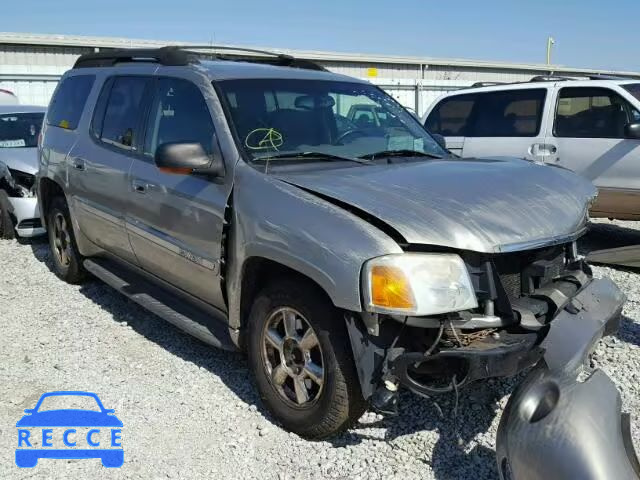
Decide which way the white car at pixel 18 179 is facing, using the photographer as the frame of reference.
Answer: facing the viewer and to the right of the viewer

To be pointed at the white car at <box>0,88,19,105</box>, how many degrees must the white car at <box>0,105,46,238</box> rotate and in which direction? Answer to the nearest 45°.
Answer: approximately 135° to its left

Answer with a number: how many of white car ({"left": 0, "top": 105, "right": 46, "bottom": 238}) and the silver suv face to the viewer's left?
0

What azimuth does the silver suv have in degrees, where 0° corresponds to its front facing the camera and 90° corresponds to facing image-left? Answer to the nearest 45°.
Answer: approximately 315°

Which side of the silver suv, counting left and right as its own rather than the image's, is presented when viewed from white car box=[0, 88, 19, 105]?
back

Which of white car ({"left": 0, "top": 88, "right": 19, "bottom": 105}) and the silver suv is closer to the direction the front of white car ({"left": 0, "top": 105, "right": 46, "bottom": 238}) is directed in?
the silver suv

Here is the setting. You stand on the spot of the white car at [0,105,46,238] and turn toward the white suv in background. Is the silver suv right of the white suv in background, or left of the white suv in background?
right

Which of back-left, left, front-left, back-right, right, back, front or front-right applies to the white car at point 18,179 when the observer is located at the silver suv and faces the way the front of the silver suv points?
back

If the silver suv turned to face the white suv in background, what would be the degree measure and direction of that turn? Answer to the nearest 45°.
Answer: approximately 90° to its left
